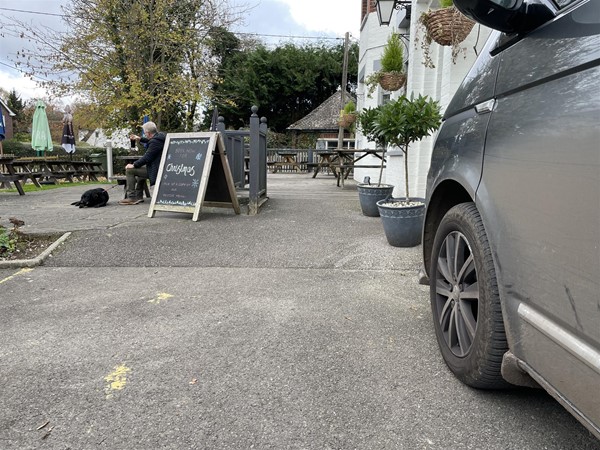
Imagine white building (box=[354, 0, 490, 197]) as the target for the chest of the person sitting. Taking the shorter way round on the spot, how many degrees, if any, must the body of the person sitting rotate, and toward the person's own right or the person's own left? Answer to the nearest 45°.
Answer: approximately 180°

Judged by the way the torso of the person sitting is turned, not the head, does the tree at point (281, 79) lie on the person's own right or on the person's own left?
on the person's own right

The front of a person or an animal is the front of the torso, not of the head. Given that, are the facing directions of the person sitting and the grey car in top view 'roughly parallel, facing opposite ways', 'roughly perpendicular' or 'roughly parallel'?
roughly perpendicular

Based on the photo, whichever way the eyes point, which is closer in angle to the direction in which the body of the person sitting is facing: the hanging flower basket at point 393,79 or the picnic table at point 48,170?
the picnic table

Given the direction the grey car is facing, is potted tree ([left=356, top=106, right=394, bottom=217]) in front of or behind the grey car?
in front

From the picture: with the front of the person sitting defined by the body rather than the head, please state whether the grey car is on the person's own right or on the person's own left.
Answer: on the person's own left

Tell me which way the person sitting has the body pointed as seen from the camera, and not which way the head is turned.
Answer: to the viewer's left

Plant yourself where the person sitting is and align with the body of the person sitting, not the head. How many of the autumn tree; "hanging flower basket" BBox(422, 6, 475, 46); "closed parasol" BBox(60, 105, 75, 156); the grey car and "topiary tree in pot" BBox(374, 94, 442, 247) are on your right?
2

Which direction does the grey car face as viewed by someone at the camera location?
facing away from the viewer and to the left of the viewer

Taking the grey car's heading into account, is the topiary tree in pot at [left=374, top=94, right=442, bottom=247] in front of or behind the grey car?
in front

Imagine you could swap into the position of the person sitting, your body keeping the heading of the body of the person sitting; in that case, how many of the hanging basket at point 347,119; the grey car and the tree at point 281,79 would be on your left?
1

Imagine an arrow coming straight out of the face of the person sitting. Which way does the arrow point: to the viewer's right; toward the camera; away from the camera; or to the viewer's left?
to the viewer's left

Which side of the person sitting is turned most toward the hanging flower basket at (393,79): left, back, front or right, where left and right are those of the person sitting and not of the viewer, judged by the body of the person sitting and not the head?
back
